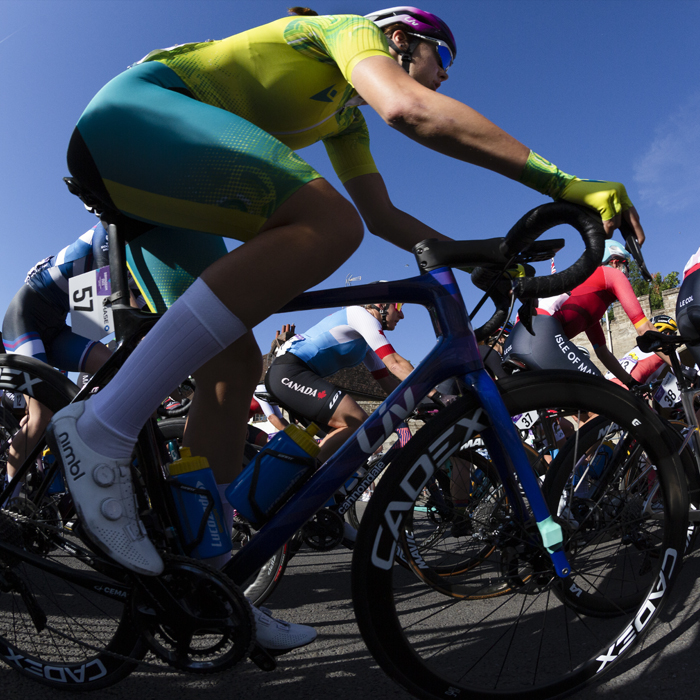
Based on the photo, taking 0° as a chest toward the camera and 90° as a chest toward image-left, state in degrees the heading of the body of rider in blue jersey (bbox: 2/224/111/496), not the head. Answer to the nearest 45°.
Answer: approximately 270°

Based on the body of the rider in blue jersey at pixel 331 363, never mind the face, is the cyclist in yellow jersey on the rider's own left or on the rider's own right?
on the rider's own right

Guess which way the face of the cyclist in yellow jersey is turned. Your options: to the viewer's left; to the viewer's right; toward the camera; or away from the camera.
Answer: to the viewer's right

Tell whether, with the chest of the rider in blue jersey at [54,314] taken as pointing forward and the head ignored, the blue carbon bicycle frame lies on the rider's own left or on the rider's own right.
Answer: on the rider's own right

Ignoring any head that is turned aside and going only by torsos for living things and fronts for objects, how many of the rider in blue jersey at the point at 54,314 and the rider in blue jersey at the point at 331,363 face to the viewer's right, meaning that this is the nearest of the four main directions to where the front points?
2

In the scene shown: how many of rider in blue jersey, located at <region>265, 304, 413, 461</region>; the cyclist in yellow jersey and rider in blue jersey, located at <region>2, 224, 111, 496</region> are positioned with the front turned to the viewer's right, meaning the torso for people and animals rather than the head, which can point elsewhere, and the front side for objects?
3

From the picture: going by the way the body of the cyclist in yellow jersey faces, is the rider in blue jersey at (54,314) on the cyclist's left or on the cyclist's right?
on the cyclist's left

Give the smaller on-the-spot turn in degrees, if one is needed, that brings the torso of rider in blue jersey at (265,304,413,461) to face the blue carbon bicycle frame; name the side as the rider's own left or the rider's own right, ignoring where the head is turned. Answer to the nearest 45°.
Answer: approximately 90° to the rider's own right

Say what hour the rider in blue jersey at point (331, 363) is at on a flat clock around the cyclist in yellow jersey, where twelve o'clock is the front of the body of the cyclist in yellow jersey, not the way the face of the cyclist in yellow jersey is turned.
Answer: The rider in blue jersey is roughly at 9 o'clock from the cyclist in yellow jersey.

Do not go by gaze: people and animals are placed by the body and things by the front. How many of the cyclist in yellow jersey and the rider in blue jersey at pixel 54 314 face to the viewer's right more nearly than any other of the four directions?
2

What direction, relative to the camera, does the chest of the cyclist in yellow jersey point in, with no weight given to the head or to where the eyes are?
to the viewer's right

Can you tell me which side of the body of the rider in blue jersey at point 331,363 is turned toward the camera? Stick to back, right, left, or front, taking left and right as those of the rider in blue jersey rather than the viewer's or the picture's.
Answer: right
